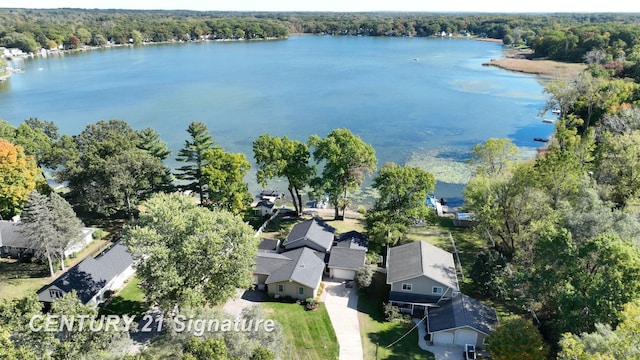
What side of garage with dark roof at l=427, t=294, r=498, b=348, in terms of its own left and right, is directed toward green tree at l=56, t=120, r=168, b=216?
right

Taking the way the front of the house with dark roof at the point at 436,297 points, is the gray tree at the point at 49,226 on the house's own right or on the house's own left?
on the house's own right

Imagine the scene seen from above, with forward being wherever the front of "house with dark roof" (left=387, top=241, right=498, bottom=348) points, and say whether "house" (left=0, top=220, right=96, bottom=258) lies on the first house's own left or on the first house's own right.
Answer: on the first house's own right

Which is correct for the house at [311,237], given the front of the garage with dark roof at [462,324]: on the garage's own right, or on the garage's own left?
on the garage's own right

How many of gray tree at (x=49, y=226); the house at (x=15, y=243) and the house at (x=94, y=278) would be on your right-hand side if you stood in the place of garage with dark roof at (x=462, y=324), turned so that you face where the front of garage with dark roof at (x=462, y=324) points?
3

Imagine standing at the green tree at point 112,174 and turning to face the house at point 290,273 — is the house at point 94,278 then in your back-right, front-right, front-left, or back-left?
front-right

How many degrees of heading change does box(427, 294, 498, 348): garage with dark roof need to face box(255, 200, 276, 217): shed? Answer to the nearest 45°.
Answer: approximately 135° to its right

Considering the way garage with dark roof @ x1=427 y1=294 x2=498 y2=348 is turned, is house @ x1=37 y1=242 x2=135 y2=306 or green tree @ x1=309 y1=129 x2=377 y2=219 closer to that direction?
the house

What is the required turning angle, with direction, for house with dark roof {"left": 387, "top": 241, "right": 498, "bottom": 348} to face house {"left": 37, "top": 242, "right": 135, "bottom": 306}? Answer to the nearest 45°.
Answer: approximately 90° to its right

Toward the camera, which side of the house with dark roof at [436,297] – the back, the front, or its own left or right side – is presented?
front

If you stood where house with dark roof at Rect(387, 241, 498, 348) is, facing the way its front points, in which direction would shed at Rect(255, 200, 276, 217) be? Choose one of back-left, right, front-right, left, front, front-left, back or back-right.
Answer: back-right
